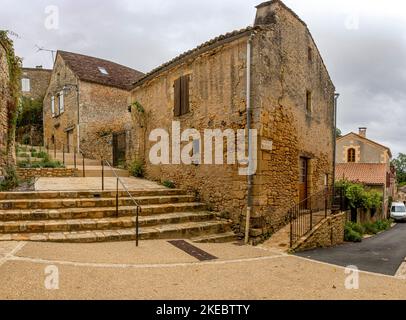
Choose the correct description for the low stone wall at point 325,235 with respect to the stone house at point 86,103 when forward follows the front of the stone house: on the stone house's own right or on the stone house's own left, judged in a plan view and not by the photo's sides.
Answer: on the stone house's own left

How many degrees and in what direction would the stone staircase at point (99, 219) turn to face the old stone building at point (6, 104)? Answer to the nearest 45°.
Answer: approximately 135° to its right

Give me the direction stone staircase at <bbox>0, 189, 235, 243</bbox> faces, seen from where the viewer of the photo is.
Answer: facing the viewer

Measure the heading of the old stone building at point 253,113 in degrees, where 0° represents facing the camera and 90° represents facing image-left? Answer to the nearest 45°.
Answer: approximately 315°

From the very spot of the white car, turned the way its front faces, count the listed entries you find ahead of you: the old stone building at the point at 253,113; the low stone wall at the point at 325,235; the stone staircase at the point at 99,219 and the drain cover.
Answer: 4

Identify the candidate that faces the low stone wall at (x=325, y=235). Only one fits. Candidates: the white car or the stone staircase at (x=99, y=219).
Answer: the white car

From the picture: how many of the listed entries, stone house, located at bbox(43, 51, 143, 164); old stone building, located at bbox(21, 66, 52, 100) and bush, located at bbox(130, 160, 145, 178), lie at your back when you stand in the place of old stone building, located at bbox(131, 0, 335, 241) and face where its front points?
3

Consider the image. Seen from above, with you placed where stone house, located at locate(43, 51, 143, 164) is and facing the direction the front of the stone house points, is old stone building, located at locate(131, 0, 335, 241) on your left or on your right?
on your left

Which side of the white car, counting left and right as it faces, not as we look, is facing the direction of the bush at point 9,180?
front
